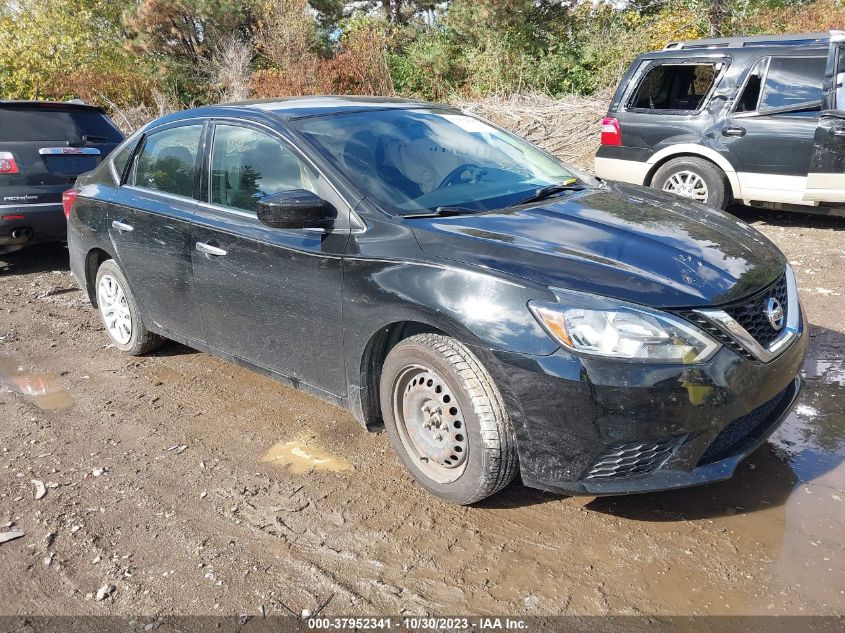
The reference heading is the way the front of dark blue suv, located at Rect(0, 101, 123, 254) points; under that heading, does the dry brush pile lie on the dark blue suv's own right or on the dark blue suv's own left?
on the dark blue suv's own right

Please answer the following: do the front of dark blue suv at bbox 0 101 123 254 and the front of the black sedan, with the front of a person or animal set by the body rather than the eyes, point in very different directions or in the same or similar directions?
very different directions

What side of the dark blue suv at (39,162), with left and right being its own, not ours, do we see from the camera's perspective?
back

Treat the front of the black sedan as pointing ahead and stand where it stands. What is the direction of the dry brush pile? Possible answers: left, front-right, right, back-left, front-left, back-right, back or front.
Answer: back-left

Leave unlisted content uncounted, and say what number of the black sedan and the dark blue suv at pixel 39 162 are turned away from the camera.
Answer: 1

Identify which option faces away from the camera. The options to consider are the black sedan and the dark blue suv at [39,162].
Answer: the dark blue suv

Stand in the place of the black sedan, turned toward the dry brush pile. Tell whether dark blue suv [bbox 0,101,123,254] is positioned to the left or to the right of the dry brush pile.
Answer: left

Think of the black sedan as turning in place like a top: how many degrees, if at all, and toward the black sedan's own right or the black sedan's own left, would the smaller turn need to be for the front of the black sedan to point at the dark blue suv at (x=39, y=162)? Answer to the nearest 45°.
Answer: approximately 180°

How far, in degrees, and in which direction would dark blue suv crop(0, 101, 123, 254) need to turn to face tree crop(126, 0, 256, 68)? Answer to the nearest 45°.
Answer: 0° — it already faces it

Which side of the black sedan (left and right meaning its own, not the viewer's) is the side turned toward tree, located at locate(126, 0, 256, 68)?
back

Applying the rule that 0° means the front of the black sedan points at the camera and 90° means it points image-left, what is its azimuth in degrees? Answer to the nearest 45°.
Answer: approximately 315°
